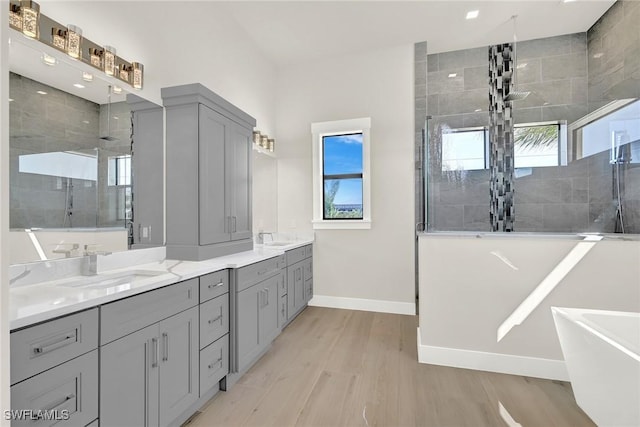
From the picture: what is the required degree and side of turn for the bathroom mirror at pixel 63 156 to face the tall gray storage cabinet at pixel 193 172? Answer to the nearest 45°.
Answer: approximately 45° to its left

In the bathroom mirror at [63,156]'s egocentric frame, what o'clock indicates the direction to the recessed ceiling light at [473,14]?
The recessed ceiling light is roughly at 11 o'clock from the bathroom mirror.

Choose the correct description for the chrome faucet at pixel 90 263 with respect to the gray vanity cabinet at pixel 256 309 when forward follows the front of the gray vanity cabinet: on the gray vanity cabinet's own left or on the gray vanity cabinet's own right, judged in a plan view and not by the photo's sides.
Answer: on the gray vanity cabinet's own right

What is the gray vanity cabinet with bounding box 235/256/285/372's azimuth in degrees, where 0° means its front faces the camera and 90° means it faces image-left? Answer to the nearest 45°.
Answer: approximately 315°

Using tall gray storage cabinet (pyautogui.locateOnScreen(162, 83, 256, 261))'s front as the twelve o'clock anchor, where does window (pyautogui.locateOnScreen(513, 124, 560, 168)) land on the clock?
The window is roughly at 11 o'clock from the tall gray storage cabinet.
